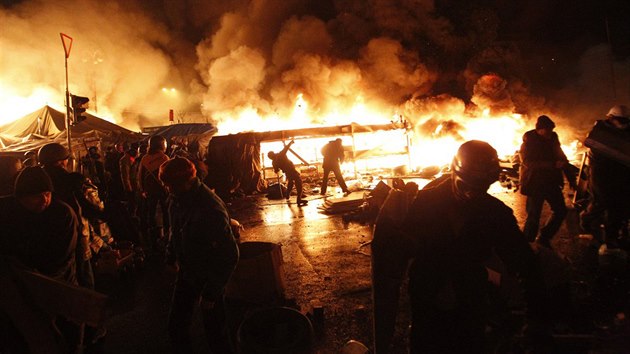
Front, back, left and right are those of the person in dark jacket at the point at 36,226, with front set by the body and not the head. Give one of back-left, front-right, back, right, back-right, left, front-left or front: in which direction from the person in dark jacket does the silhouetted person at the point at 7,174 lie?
back-left

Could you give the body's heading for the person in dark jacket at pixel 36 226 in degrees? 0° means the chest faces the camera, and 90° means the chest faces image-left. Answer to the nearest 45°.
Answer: approximately 315°

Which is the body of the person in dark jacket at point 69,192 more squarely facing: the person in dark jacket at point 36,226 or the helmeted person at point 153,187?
the helmeted person

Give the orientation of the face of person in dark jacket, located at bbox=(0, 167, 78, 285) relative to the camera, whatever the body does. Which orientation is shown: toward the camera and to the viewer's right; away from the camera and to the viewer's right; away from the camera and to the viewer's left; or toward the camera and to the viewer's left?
toward the camera and to the viewer's right

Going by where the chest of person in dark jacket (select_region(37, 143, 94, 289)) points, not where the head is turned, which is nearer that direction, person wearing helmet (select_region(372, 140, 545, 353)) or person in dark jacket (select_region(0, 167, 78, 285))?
the person wearing helmet

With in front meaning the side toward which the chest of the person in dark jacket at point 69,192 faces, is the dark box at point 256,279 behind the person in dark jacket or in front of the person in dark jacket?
in front

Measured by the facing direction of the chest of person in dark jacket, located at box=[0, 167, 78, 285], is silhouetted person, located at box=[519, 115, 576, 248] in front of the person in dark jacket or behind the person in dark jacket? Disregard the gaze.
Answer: in front

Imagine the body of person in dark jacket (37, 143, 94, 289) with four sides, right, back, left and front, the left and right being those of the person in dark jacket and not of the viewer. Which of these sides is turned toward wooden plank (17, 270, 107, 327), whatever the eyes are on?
right

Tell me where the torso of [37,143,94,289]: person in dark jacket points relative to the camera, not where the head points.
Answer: to the viewer's right

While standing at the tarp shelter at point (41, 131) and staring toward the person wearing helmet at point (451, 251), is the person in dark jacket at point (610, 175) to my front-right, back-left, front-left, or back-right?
front-left

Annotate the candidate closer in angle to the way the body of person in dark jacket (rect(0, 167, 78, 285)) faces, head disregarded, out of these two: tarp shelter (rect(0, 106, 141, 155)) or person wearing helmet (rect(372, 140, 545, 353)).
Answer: the person wearing helmet

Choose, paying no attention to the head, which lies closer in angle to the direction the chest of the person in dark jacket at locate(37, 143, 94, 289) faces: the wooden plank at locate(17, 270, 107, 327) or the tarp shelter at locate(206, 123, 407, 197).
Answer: the tarp shelter

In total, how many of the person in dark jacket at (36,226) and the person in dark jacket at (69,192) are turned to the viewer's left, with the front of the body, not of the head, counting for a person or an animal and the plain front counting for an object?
0

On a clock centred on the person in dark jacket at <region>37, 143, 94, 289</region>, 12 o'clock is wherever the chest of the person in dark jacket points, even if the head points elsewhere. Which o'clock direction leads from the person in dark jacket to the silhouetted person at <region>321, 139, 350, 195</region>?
The silhouetted person is roughly at 11 o'clock from the person in dark jacket.

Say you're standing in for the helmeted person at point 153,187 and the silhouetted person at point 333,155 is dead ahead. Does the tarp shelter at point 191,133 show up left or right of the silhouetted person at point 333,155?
left

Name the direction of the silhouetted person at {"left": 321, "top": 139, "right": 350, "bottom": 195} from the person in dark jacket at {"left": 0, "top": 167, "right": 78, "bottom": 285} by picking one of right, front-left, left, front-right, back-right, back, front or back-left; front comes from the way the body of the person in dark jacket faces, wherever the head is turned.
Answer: left
